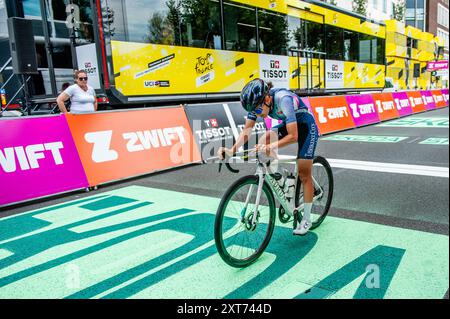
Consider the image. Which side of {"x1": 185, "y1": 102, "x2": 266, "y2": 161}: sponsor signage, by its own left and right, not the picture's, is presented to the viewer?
front

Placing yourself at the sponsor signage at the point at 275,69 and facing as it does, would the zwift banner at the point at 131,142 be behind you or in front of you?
in front

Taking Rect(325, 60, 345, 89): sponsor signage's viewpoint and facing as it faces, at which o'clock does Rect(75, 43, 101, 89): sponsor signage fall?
Rect(75, 43, 101, 89): sponsor signage is roughly at 3 o'clock from Rect(325, 60, 345, 89): sponsor signage.

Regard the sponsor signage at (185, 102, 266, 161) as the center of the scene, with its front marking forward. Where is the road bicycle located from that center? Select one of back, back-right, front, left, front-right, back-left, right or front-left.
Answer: front

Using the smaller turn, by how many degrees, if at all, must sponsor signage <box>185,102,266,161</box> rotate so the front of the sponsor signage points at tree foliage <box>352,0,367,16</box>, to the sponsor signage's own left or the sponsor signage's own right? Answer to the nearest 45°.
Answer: approximately 135° to the sponsor signage's own left

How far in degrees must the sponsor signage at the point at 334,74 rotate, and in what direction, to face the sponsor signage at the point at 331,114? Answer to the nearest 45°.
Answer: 0° — it already faces it

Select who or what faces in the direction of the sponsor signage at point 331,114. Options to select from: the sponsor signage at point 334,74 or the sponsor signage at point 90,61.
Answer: the sponsor signage at point 334,74

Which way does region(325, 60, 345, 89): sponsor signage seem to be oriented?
toward the camera

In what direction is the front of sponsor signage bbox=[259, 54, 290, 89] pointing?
toward the camera

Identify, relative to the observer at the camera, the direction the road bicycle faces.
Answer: facing the viewer and to the left of the viewer

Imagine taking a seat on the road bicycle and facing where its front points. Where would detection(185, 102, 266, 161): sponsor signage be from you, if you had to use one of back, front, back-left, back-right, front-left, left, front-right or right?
back-right

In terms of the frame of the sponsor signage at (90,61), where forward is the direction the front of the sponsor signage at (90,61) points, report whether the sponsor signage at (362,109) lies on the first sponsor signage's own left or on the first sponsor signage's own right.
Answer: on the first sponsor signage's own left

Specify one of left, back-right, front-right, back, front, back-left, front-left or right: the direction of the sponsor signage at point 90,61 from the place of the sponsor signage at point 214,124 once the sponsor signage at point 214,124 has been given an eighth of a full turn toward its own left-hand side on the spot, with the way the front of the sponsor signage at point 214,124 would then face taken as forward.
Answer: back-left

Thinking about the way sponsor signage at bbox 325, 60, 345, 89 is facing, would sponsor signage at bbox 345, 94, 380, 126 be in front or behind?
in front

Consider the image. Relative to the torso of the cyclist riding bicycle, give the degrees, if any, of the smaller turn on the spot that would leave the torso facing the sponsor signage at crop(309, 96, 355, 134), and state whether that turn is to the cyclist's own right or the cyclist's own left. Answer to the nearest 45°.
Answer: approximately 135° to the cyclist's own right

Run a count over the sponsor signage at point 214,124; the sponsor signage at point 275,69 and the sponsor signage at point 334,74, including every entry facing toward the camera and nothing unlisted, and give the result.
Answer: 3

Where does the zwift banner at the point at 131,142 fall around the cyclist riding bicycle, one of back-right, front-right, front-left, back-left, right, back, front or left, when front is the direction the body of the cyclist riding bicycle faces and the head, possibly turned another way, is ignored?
right

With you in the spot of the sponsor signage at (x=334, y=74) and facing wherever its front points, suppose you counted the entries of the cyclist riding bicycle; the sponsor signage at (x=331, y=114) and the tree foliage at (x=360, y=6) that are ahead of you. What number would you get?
2
